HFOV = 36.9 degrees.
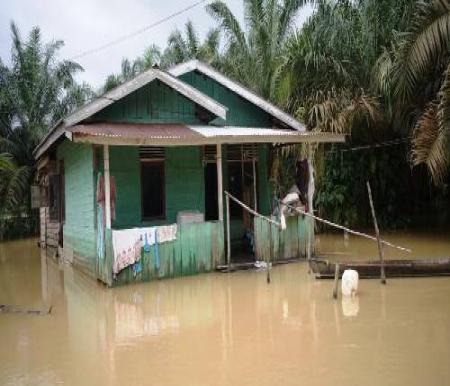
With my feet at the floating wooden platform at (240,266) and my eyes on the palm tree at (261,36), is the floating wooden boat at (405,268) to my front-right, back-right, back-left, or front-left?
back-right

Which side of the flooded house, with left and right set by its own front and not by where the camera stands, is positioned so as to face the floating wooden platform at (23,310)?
right

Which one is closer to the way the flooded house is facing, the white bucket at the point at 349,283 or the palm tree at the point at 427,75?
the white bucket

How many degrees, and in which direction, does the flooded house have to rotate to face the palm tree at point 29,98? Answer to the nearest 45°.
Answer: approximately 180°

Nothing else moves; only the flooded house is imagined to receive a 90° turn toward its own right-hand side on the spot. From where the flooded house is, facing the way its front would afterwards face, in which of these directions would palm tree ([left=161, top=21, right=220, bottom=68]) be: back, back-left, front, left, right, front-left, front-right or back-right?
back-right

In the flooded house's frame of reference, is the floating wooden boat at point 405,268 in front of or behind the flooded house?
in front

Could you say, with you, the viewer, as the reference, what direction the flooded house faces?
facing the viewer and to the right of the viewer

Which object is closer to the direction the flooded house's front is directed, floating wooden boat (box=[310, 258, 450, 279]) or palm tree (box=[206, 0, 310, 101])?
the floating wooden boat
